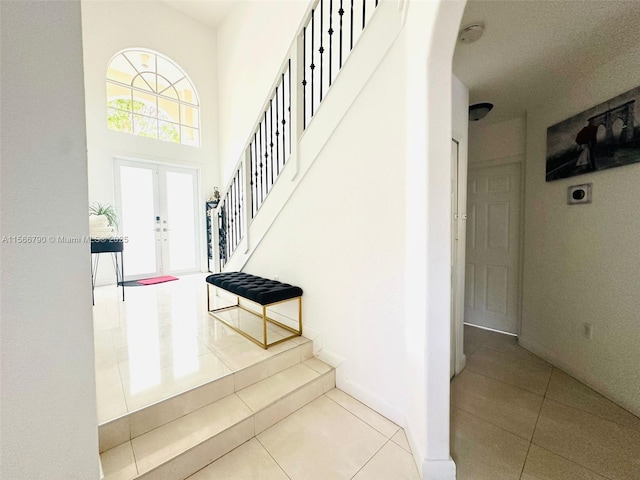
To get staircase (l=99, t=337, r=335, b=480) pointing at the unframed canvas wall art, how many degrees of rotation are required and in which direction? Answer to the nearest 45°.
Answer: approximately 45° to its left

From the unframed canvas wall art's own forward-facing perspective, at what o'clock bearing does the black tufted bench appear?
The black tufted bench is roughly at 12 o'clock from the unframed canvas wall art.

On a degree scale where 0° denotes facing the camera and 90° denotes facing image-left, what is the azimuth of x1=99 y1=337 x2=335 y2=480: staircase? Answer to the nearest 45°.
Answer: approximately 315°

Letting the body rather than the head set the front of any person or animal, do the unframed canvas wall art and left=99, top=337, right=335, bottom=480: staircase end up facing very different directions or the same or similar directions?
very different directions

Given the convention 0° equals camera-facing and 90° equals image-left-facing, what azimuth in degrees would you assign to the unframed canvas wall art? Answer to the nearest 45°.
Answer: approximately 45°

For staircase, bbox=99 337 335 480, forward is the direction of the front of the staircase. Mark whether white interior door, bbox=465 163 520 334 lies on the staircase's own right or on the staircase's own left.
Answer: on the staircase's own left

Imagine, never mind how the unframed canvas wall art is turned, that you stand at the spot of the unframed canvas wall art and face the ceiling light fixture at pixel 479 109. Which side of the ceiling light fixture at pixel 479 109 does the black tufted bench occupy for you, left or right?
left

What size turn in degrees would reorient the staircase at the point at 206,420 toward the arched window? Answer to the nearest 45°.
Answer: approximately 135° to its left
